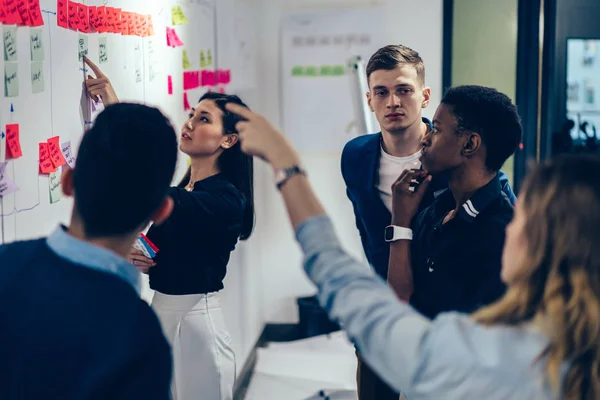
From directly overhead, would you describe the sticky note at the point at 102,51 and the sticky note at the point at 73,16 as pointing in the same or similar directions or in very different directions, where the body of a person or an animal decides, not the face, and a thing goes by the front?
same or similar directions

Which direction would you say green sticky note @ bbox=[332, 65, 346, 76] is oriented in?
toward the camera

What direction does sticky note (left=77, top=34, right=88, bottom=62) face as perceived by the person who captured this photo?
facing the viewer and to the right of the viewer

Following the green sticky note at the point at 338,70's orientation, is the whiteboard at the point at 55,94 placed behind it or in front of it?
in front

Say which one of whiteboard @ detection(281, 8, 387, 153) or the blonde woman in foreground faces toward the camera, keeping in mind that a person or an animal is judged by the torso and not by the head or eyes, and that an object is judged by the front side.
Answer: the whiteboard

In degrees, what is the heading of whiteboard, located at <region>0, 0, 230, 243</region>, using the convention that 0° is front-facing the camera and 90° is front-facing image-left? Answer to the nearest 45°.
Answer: approximately 315°

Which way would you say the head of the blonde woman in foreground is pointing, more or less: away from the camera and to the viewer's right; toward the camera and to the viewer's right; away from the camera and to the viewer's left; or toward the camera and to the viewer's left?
away from the camera and to the viewer's left

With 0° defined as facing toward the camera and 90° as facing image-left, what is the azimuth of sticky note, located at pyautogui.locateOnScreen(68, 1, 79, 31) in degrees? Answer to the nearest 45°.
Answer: approximately 315°

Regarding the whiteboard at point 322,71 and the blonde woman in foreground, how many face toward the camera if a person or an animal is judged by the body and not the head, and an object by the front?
1
